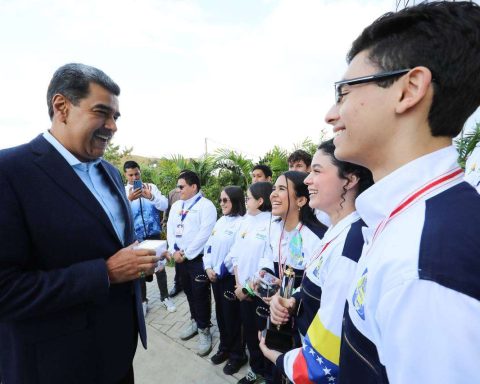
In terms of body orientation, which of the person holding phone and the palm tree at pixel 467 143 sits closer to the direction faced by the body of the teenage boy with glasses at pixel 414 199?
the person holding phone

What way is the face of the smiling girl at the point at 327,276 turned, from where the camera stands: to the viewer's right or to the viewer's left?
to the viewer's left

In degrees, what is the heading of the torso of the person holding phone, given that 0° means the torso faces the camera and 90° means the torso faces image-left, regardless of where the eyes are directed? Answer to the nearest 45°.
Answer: approximately 0°

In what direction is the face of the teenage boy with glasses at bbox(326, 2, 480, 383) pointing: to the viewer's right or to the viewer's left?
to the viewer's left

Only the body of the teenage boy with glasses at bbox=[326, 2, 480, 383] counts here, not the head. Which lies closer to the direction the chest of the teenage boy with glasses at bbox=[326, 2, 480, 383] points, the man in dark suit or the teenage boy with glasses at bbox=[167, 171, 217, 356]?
the man in dark suit

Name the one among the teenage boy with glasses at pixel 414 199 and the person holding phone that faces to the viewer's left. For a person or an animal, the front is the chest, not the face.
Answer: the teenage boy with glasses

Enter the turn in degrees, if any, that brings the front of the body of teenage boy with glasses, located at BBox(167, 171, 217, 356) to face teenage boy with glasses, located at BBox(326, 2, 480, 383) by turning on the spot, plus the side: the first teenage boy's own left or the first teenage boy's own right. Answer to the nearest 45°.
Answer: approximately 45° to the first teenage boy's own left

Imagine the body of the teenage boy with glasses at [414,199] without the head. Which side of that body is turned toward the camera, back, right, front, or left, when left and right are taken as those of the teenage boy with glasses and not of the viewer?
left

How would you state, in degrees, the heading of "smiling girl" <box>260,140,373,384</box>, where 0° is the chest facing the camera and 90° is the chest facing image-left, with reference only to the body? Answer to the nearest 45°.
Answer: approximately 90°

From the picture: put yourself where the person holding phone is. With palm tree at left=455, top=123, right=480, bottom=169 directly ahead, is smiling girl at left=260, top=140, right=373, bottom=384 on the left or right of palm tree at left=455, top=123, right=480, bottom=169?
right

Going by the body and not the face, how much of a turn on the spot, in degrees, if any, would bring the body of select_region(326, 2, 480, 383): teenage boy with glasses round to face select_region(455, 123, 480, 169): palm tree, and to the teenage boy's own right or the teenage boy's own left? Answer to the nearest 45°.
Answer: approximately 90° to the teenage boy's own right

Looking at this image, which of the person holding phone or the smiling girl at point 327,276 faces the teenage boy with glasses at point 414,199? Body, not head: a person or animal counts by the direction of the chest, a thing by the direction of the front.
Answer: the person holding phone

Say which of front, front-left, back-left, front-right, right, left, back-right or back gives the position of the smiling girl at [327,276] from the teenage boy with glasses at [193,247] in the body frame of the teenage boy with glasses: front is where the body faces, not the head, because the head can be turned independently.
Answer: front-left

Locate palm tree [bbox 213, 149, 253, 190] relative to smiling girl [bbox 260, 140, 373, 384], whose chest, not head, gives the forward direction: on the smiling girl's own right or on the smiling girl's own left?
on the smiling girl's own right

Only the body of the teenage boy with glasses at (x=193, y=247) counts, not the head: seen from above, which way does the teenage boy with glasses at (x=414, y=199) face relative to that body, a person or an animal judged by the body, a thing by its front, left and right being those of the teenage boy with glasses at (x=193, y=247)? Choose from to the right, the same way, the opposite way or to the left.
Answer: to the right

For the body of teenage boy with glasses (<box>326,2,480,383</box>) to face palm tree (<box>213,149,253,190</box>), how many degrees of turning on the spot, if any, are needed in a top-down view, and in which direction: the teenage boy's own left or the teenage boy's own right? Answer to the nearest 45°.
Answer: approximately 45° to the teenage boy's own right
